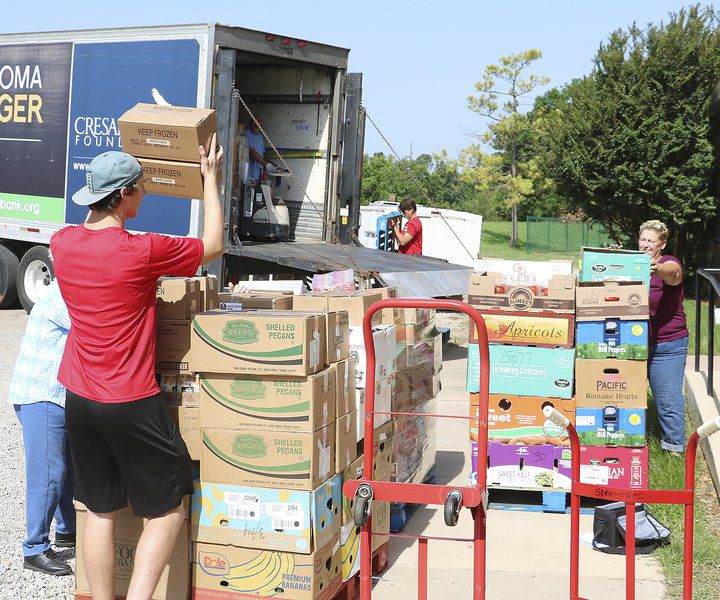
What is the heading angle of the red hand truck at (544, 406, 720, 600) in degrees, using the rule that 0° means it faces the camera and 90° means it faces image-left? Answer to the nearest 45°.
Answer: approximately 180°

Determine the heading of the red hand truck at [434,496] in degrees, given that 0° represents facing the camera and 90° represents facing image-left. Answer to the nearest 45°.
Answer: approximately 180°

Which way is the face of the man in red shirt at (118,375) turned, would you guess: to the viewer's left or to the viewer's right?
to the viewer's right

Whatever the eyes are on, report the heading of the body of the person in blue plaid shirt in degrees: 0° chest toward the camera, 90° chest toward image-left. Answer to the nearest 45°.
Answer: approximately 270°

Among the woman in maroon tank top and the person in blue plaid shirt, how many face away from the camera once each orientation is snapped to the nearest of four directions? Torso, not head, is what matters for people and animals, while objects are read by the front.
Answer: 0

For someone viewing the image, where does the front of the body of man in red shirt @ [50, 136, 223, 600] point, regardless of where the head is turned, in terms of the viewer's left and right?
facing away from the viewer and to the right of the viewer

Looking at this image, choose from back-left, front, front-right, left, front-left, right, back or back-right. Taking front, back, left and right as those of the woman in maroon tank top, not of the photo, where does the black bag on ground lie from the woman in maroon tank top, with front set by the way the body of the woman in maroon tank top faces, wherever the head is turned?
front-left

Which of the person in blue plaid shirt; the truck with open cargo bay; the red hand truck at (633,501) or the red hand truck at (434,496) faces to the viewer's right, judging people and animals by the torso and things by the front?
the person in blue plaid shirt

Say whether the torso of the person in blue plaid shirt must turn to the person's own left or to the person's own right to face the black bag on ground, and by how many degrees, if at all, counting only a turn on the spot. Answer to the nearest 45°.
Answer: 0° — they already face it

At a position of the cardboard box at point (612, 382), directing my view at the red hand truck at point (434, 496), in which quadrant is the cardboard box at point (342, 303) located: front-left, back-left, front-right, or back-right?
front-right

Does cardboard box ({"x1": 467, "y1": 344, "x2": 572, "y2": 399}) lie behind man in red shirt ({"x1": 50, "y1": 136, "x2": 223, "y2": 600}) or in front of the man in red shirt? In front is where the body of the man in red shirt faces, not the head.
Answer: in front

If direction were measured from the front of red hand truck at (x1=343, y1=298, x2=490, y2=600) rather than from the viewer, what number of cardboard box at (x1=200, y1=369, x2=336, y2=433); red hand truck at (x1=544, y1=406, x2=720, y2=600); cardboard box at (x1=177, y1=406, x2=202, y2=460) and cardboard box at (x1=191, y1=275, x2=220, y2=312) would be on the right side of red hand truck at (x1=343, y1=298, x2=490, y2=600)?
1

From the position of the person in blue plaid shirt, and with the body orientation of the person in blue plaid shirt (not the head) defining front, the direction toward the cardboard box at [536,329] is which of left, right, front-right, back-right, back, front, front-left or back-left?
front

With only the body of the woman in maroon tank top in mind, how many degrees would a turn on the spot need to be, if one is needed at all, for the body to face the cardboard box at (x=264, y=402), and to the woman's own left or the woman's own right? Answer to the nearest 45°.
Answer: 0° — they already face it
